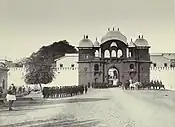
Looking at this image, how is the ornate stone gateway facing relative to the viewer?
toward the camera

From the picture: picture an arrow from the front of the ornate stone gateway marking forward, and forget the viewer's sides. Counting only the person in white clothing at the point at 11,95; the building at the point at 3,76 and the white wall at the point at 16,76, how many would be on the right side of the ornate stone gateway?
3

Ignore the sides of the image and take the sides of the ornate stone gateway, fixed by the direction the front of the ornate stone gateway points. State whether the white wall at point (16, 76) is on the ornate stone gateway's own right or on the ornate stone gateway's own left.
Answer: on the ornate stone gateway's own right

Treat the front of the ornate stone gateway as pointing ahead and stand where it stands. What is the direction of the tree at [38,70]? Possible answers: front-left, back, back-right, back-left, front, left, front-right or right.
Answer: right

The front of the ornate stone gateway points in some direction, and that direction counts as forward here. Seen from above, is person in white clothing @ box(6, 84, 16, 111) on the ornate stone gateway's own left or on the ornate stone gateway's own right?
on the ornate stone gateway's own right

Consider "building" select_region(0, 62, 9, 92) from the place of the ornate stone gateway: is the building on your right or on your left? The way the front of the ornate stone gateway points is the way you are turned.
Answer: on your right
